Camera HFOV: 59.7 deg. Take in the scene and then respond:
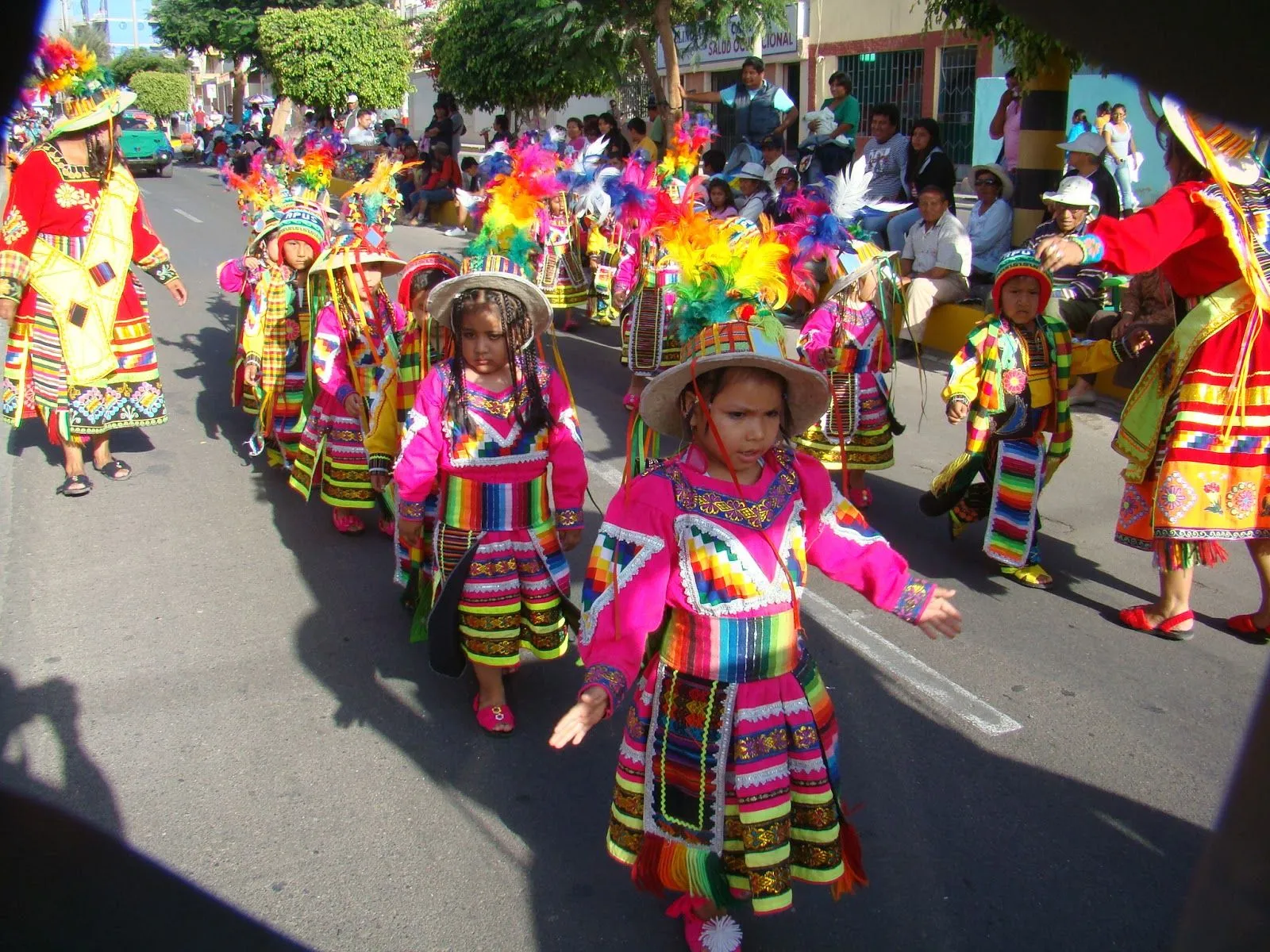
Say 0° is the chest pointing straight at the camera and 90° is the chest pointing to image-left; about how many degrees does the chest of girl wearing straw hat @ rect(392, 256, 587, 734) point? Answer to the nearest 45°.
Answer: approximately 0°

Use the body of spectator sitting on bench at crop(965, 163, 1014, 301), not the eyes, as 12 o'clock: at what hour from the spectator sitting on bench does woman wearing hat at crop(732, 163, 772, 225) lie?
The woman wearing hat is roughly at 2 o'clock from the spectator sitting on bench.

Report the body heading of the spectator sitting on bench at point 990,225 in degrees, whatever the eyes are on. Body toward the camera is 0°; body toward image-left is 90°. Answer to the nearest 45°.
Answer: approximately 45°

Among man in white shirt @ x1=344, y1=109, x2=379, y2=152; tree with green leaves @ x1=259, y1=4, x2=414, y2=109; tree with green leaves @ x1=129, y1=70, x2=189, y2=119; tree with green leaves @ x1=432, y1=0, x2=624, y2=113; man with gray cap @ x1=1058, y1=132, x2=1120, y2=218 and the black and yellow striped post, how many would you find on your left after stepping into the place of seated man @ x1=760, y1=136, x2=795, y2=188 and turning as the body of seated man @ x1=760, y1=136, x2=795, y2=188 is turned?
2

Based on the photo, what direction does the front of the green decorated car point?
toward the camera

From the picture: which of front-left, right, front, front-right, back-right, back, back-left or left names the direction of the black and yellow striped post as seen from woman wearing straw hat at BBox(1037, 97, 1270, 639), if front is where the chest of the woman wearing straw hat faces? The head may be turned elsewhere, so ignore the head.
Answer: right

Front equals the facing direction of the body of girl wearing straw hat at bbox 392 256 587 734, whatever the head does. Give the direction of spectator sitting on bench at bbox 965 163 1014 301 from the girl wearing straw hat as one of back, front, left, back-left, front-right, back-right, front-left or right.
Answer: back-left

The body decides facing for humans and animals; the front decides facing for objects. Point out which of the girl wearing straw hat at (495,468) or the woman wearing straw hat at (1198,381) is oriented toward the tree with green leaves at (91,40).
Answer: the woman wearing straw hat at (1198,381)

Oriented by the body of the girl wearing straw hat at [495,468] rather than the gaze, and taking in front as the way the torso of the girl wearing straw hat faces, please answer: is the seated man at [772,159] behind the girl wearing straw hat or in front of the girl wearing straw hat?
behind

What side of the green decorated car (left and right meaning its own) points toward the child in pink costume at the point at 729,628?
front

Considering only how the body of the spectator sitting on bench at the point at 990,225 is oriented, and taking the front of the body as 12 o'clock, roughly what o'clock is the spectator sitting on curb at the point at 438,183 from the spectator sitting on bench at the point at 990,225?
the spectator sitting on curb at the point at 438,183 is roughly at 3 o'clock from the spectator sitting on bench at the point at 990,225.

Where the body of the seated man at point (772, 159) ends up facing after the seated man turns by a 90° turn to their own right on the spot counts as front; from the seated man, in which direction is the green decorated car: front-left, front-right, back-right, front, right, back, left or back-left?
front

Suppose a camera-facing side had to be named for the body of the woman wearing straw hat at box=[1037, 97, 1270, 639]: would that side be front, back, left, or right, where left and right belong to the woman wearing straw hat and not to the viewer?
left

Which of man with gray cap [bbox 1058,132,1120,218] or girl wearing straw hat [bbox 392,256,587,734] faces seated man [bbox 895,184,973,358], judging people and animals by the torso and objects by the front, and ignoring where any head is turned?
the man with gray cap

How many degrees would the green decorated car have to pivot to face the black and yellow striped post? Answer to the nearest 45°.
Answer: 0° — it already faces it

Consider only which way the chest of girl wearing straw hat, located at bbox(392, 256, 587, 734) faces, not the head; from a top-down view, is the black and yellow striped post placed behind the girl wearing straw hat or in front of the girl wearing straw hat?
behind

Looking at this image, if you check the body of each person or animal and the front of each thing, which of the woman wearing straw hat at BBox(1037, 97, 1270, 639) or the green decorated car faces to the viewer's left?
the woman wearing straw hat

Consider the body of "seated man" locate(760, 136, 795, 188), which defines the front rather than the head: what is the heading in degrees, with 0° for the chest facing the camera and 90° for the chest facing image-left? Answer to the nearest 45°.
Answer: approximately 45°

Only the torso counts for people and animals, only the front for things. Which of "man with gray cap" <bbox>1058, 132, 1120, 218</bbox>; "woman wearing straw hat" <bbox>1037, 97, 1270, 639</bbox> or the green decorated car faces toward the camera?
the green decorated car
